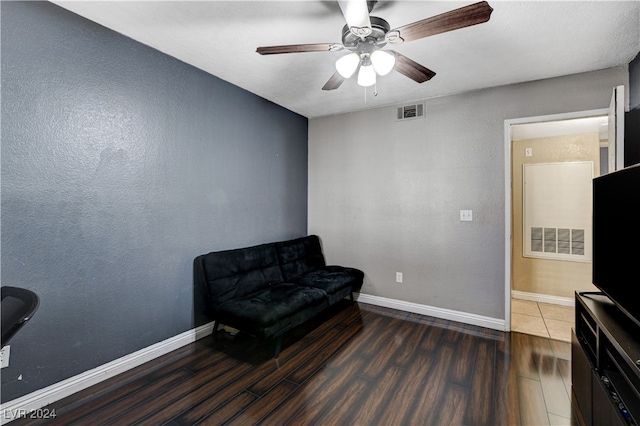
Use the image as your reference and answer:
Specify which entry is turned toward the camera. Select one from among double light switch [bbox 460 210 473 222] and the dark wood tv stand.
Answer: the double light switch

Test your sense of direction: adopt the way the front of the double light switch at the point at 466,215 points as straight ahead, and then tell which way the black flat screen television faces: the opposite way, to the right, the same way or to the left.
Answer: to the right

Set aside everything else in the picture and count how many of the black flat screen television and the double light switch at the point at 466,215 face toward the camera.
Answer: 1

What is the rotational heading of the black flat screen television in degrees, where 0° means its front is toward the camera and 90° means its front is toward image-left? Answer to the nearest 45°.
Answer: approximately 90°

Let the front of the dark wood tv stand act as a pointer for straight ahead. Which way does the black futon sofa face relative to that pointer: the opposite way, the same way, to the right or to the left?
the opposite way

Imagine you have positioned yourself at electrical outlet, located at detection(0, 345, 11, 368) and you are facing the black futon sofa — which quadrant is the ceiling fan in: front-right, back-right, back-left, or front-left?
front-right

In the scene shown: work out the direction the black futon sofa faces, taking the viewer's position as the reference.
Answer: facing the viewer and to the right of the viewer

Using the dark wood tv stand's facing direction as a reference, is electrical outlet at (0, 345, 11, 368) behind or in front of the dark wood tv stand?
in front

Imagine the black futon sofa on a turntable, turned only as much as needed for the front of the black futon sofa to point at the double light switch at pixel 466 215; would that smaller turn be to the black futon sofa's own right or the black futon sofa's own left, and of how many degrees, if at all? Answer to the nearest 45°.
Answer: approximately 45° to the black futon sofa's own left

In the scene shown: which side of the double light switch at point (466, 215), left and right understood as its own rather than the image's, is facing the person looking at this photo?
front

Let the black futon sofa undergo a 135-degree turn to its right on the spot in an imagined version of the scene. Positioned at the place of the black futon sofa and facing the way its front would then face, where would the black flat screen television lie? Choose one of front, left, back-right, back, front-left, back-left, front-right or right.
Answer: back-left

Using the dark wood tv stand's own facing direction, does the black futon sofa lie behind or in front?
in front

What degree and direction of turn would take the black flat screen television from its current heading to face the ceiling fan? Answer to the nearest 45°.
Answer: approximately 45° to its left

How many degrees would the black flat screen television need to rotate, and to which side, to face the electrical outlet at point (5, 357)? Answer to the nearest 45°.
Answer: approximately 45° to its left

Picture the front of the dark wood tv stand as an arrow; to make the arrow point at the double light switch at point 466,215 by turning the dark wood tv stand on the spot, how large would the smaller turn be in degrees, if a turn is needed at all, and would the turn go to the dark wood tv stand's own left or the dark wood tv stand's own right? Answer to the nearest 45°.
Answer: approximately 45° to the dark wood tv stand's own right

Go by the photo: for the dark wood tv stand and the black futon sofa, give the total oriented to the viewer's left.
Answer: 1

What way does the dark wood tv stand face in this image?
to the viewer's left

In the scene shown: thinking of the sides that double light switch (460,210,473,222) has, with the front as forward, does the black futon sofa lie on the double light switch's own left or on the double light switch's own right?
on the double light switch's own right
